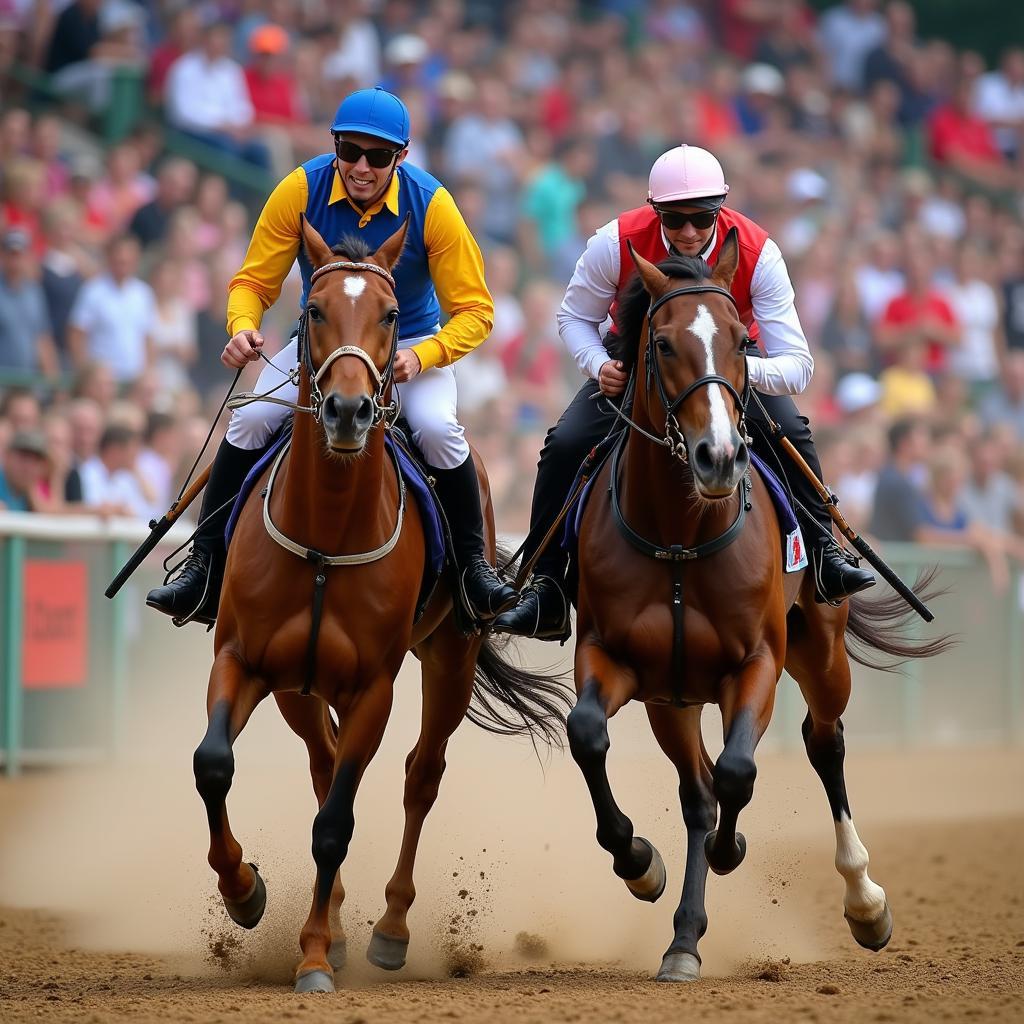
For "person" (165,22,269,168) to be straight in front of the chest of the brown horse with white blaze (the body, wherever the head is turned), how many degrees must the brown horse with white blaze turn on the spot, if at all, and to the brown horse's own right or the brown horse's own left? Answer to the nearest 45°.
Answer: approximately 135° to the brown horse's own right

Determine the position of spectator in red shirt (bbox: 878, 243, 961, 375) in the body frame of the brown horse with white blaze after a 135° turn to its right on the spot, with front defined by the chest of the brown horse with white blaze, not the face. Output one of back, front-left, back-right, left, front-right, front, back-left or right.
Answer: front-right

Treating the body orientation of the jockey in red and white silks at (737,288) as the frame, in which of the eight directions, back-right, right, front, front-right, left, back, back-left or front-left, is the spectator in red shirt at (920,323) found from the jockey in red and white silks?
back

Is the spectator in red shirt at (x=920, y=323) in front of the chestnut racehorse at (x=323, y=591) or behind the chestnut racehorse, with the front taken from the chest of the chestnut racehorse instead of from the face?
behind

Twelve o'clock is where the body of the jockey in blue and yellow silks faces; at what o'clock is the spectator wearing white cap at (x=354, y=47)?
The spectator wearing white cap is roughly at 6 o'clock from the jockey in blue and yellow silks.

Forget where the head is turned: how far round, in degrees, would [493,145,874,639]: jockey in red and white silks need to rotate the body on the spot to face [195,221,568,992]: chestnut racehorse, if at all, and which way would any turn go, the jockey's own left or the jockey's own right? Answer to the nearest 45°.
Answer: approximately 45° to the jockey's own right

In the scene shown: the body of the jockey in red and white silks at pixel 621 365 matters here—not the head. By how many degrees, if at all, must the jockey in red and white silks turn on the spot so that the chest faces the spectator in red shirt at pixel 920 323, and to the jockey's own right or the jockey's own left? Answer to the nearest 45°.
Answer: approximately 180°

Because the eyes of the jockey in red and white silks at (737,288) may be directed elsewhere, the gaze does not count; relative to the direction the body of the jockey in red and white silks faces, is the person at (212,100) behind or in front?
behind
